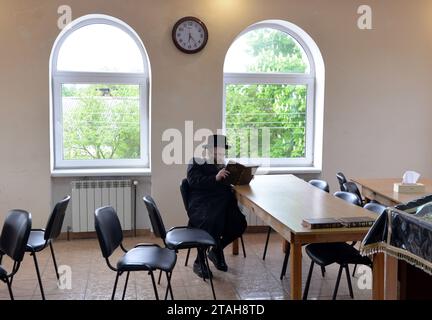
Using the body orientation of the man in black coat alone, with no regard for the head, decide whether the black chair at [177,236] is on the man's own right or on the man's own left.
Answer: on the man's own right

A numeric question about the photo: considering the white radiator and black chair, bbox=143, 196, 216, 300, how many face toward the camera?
1

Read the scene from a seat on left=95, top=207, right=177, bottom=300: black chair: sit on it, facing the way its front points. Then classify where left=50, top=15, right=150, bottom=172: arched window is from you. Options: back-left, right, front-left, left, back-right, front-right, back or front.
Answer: back-left

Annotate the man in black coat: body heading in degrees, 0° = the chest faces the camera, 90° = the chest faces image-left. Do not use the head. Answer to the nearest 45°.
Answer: approximately 315°

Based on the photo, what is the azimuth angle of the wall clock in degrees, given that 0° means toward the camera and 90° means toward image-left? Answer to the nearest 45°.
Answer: approximately 0°

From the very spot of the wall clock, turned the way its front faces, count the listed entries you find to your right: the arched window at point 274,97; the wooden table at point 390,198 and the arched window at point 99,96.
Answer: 1

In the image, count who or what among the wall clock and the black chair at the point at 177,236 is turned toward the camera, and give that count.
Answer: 1

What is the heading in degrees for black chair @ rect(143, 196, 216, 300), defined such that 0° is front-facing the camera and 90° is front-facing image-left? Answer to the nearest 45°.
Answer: approximately 270°

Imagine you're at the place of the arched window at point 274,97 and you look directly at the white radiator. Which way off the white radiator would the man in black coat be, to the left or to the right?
left
